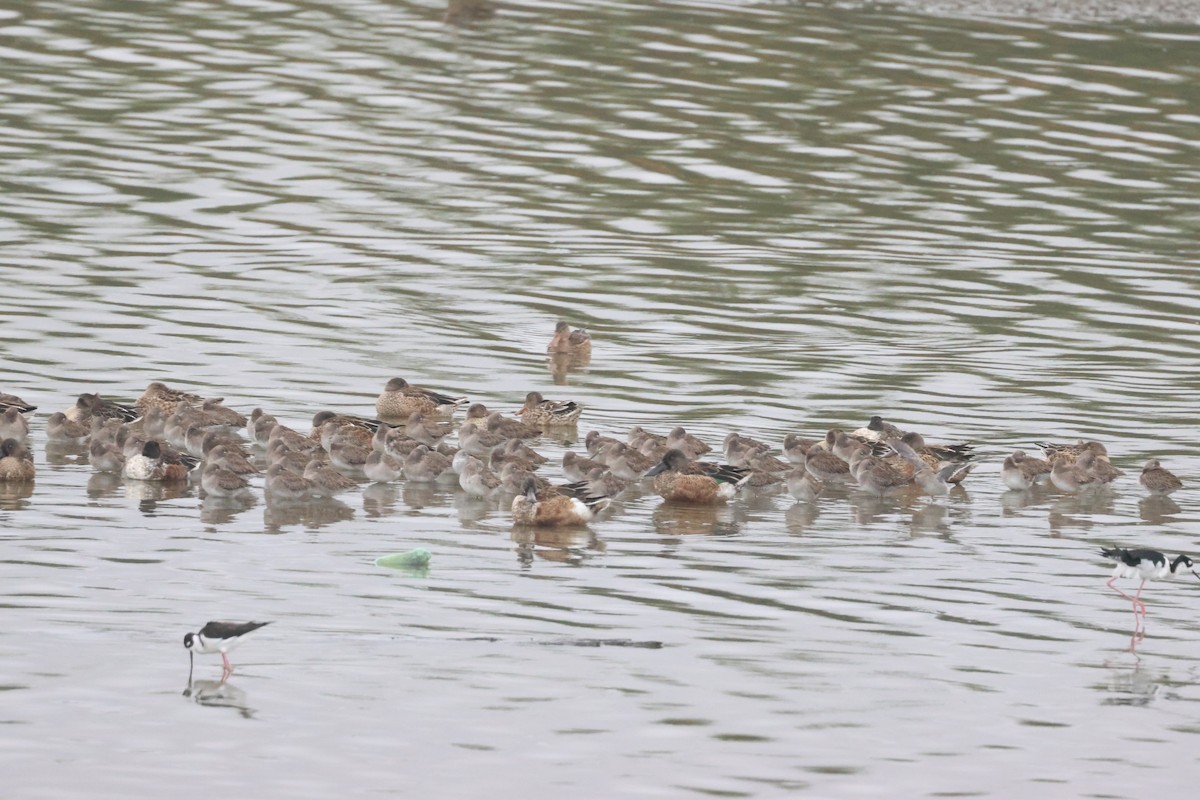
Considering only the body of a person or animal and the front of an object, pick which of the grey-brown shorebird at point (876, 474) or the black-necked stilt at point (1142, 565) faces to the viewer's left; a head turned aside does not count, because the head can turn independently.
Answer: the grey-brown shorebird

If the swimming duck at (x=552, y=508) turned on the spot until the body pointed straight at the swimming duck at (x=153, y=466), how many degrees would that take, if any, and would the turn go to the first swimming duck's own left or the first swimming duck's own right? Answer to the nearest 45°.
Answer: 0° — it already faces it

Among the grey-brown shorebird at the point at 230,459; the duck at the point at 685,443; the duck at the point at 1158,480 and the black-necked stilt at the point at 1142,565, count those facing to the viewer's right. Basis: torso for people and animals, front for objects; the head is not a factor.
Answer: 1

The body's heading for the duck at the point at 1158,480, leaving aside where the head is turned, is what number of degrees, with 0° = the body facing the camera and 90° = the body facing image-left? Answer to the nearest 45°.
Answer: approximately 90°

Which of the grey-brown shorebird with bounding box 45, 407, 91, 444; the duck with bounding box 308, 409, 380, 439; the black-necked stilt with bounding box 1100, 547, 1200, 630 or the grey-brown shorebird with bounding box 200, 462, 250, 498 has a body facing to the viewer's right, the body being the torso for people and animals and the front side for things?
the black-necked stilt

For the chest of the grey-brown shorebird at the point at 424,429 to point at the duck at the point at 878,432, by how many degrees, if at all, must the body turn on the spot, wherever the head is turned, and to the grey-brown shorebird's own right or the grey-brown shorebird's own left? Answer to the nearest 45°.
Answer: approximately 180°

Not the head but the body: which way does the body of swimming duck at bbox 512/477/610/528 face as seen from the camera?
to the viewer's left

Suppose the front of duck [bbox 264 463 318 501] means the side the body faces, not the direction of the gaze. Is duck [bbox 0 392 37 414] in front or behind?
in front

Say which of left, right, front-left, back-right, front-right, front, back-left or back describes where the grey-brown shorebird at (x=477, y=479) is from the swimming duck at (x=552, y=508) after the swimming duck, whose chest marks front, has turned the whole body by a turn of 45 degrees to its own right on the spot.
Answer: front

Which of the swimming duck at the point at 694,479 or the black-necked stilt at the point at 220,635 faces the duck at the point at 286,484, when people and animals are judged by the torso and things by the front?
the swimming duck

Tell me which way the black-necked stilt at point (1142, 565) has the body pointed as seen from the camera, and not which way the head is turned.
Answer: to the viewer's right

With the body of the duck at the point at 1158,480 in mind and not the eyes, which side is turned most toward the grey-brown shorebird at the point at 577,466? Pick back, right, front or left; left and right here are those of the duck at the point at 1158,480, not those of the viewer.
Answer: front

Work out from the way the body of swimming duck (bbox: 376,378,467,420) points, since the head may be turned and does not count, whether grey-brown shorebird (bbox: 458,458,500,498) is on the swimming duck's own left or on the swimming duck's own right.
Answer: on the swimming duck's own left

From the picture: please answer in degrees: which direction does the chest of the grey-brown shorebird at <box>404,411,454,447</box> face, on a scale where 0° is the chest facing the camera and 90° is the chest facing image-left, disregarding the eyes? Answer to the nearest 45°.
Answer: approximately 90°
